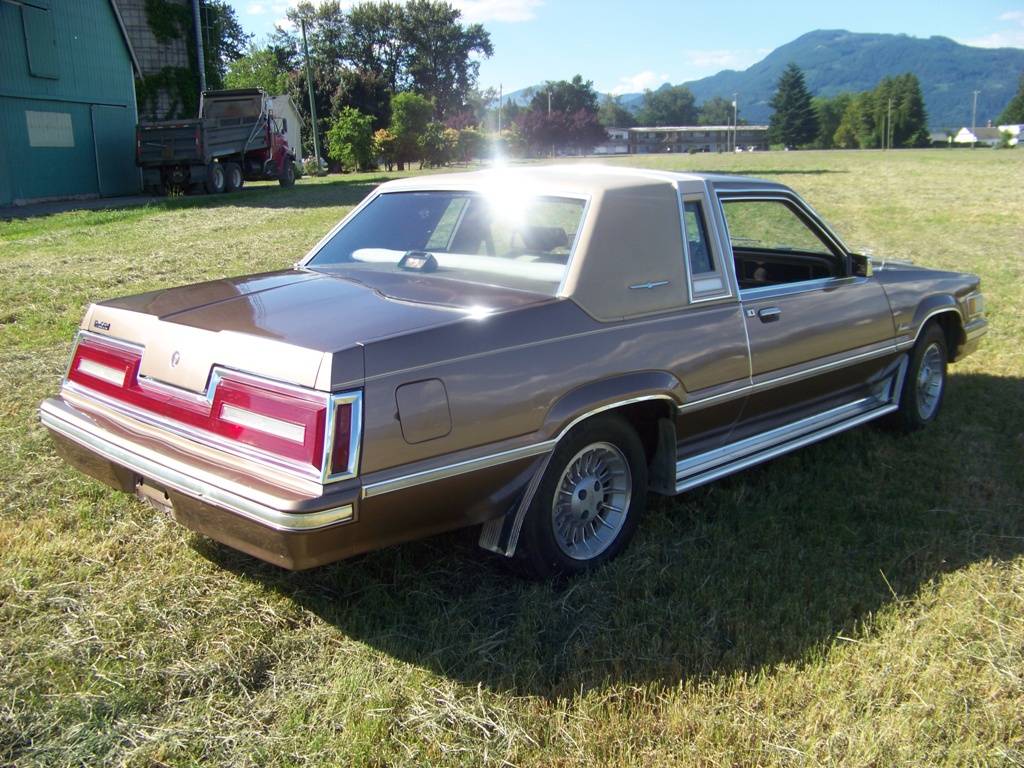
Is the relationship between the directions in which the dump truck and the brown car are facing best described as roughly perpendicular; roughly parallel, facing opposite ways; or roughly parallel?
roughly parallel

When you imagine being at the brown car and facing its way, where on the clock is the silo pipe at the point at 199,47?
The silo pipe is roughly at 10 o'clock from the brown car.

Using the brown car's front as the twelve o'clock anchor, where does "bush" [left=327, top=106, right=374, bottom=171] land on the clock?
The bush is roughly at 10 o'clock from the brown car.

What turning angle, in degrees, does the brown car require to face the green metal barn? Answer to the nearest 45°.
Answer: approximately 90° to its left

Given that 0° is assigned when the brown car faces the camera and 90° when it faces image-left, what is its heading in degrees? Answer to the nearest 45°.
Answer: approximately 225°

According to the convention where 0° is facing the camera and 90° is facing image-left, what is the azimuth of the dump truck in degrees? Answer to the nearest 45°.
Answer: approximately 225°

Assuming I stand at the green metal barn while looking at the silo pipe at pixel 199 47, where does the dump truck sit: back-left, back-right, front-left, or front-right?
front-right

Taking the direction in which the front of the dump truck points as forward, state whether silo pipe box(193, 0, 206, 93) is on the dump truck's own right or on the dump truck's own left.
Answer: on the dump truck's own left

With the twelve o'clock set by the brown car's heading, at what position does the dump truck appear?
The dump truck is roughly at 10 o'clock from the brown car.

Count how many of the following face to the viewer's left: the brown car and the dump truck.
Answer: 0

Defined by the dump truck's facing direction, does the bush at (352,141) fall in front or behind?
in front

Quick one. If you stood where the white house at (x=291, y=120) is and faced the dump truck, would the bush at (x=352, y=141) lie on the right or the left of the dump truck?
left

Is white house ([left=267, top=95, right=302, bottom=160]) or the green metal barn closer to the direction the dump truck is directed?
the white house
